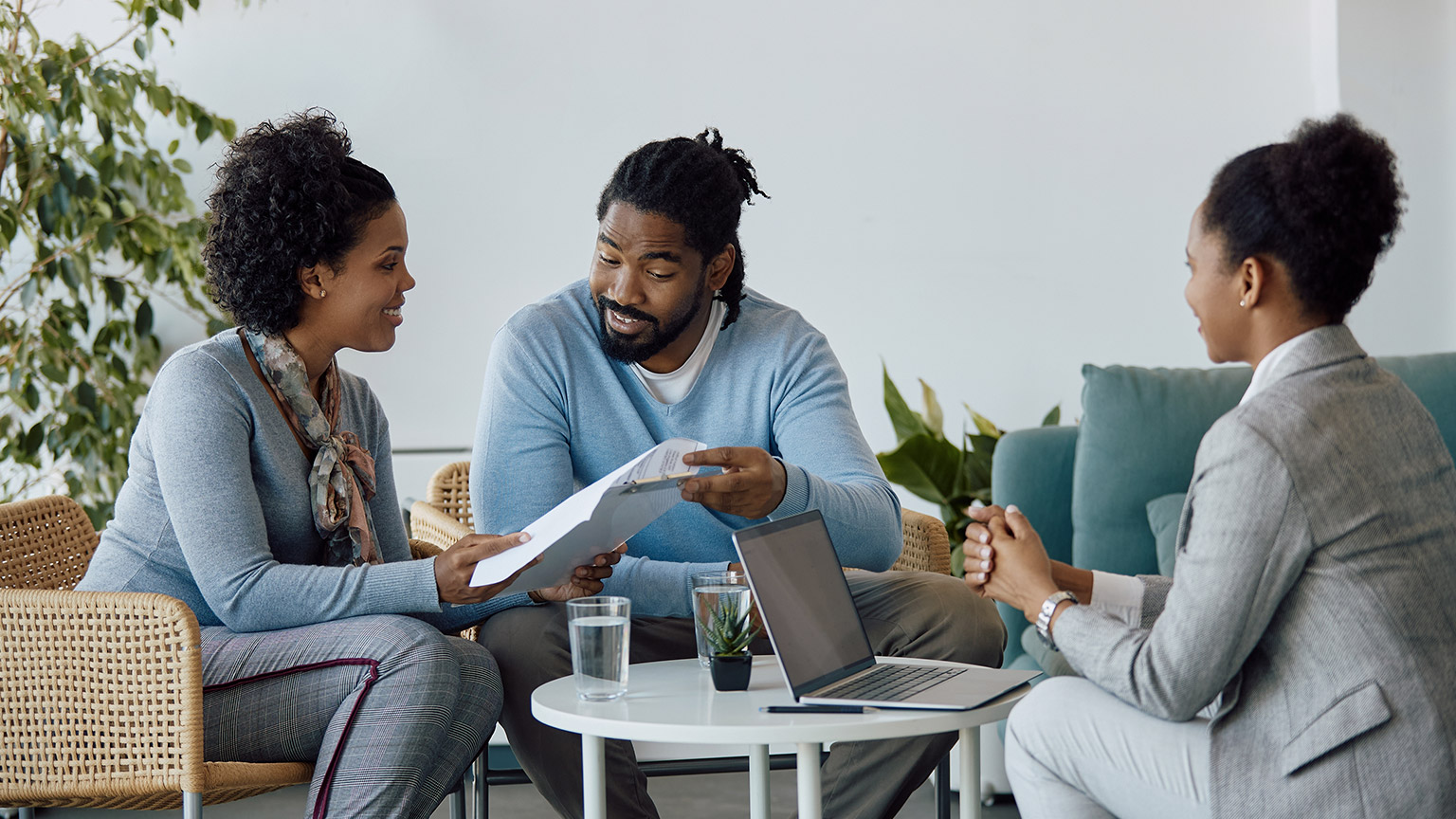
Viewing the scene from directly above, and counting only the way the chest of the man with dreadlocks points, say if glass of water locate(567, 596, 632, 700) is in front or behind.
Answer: in front

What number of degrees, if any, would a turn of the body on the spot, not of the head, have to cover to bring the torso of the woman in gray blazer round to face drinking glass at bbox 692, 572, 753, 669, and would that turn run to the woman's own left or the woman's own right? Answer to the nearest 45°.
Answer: approximately 45° to the woman's own left

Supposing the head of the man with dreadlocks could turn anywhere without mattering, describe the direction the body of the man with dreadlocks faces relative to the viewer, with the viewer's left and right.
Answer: facing the viewer

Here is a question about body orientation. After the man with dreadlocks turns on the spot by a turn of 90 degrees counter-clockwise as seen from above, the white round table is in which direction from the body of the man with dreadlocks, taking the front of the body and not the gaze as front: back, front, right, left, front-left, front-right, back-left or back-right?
right

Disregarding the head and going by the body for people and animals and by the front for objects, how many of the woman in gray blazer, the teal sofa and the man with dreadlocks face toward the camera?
2

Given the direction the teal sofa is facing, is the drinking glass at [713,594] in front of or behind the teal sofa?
in front

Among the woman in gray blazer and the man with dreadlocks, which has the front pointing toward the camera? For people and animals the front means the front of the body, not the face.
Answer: the man with dreadlocks

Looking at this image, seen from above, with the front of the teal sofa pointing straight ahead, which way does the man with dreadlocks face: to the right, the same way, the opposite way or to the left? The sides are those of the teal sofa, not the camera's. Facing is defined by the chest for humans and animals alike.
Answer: the same way

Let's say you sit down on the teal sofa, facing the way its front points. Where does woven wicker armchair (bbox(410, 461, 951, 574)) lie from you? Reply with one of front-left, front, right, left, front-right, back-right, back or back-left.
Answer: front-right

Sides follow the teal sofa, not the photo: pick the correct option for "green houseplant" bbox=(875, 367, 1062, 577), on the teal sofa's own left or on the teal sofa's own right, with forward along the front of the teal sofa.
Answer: on the teal sofa's own right

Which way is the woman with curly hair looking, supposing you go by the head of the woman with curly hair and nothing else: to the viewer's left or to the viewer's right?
to the viewer's right

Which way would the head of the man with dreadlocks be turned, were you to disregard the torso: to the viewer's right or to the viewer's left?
to the viewer's left

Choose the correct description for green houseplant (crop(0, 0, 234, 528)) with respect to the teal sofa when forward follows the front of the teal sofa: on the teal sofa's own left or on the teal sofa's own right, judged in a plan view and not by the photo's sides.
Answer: on the teal sofa's own right

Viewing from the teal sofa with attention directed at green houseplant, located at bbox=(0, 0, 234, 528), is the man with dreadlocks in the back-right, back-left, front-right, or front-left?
front-left

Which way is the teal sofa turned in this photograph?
toward the camera

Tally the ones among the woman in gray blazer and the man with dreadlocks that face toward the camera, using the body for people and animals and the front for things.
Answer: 1

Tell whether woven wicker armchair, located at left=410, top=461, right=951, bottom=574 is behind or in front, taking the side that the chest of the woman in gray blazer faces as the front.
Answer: in front

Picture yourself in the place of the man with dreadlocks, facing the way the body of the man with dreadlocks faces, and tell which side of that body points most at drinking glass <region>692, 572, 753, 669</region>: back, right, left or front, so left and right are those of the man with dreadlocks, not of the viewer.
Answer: front
